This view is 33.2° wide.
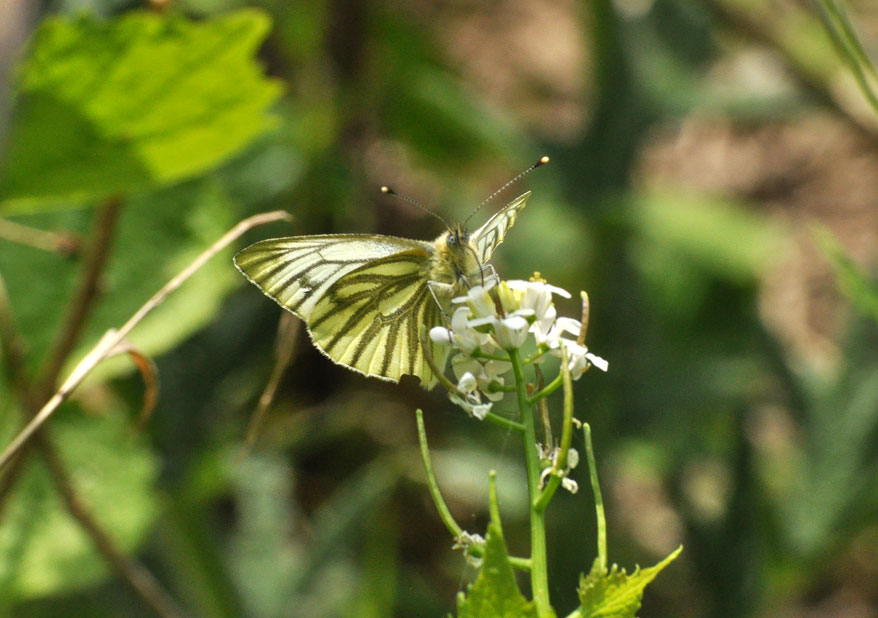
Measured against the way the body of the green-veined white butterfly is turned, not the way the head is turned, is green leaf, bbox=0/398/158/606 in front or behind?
behind

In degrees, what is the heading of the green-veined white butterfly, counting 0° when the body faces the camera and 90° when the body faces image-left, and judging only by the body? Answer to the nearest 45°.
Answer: approximately 315°
